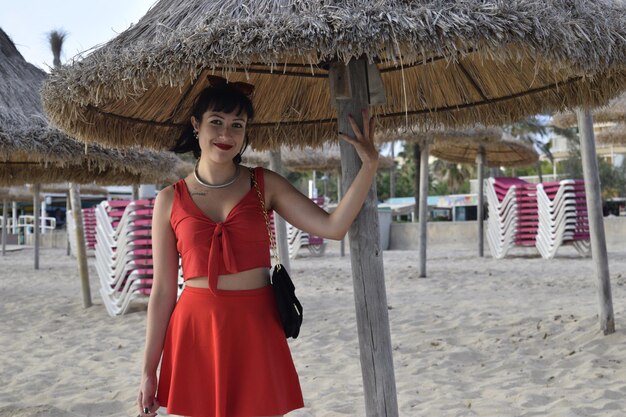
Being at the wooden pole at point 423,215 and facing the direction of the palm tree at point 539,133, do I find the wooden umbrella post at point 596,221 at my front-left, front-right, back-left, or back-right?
back-right

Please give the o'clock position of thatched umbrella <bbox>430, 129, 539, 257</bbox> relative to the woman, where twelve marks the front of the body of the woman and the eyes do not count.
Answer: The thatched umbrella is roughly at 7 o'clock from the woman.

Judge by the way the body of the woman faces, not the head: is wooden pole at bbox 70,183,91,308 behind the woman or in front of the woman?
behind

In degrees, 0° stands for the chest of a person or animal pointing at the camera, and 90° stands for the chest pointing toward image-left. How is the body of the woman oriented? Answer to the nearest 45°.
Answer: approximately 0°

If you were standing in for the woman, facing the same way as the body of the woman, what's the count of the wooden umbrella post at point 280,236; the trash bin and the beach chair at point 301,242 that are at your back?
3

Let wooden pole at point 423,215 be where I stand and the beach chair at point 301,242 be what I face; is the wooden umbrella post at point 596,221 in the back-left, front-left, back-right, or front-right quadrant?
back-left

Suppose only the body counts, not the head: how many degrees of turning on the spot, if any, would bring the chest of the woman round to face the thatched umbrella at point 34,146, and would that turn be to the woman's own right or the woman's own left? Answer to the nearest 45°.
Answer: approximately 135° to the woman's own right

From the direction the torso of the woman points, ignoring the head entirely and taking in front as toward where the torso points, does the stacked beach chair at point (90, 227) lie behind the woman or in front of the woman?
behind

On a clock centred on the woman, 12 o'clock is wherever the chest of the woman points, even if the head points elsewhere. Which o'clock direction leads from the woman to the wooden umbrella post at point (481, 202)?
The wooden umbrella post is roughly at 7 o'clock from the woman.

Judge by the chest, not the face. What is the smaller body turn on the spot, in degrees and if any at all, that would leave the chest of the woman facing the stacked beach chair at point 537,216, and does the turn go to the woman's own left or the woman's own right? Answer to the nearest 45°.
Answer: approximately 135° to the woman's own left

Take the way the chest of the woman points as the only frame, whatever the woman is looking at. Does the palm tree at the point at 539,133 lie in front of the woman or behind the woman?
behind

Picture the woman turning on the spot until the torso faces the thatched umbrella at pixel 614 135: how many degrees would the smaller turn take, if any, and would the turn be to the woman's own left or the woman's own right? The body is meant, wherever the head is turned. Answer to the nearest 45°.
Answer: approximately 135° to the woman's own left

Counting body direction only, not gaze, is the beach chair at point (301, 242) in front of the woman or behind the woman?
behind

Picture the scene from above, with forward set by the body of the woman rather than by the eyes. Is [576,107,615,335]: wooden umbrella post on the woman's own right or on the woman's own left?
on the woman's own left

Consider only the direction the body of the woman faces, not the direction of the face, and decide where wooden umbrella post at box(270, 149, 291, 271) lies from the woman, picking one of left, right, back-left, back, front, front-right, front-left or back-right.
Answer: back
